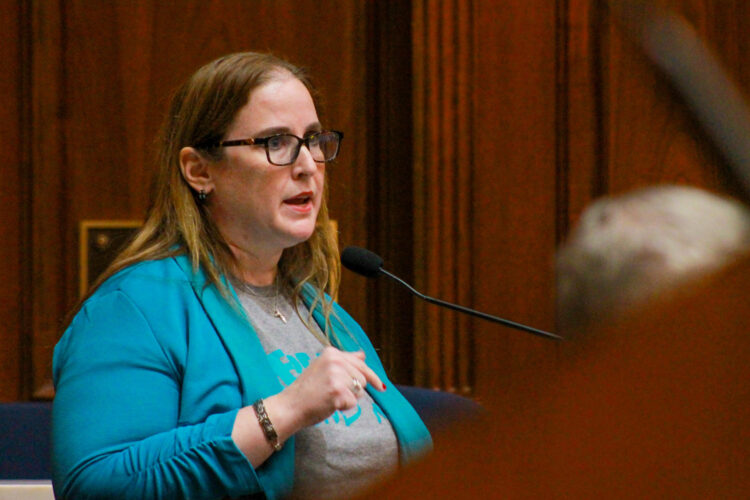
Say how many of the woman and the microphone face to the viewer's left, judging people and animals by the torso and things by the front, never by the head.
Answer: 1

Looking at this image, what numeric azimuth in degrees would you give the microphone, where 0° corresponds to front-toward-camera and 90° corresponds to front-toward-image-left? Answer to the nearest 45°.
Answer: approximately 90°

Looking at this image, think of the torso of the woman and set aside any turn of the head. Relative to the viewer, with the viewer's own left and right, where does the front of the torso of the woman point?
facing the viewer and to the right of the viewer
